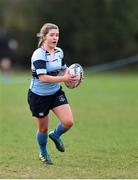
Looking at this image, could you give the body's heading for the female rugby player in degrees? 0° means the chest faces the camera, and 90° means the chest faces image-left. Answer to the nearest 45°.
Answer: approximately 315°

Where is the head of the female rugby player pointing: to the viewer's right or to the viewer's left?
to the viewer's right
